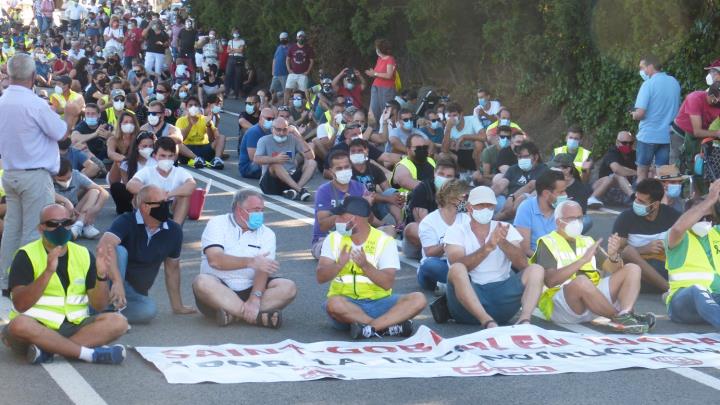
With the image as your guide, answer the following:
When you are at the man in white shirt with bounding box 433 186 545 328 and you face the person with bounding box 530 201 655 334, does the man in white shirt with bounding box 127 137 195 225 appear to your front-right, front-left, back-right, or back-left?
back-left

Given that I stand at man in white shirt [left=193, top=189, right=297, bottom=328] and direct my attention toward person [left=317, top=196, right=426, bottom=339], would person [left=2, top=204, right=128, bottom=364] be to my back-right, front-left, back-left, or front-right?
back-right

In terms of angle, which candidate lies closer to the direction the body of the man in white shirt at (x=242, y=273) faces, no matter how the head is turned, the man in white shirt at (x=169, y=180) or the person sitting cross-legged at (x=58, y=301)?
the person sitting cross-legged

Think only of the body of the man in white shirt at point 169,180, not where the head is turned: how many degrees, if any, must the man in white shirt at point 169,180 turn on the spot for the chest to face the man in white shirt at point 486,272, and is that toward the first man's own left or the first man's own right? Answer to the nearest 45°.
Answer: approximately 45° to the first man's own left

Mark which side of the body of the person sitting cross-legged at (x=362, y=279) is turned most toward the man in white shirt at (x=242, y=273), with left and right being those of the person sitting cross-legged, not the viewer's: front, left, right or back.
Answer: right

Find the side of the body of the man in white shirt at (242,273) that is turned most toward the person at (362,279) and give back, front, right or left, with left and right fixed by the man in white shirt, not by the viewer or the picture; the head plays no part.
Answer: left

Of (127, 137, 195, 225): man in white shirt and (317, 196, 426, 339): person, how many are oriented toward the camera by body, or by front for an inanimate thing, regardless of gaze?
2

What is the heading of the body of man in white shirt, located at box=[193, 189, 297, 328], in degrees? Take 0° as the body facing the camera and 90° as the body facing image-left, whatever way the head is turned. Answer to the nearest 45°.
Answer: approximately 0°
